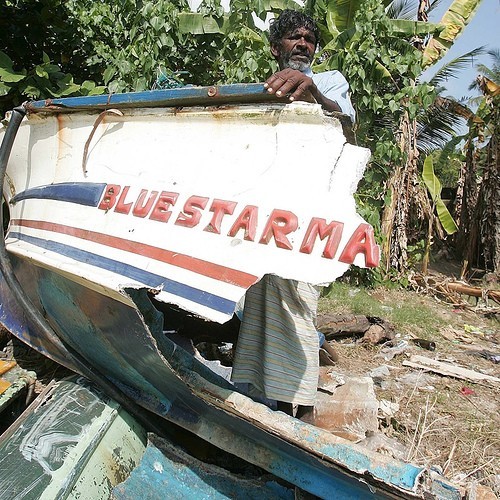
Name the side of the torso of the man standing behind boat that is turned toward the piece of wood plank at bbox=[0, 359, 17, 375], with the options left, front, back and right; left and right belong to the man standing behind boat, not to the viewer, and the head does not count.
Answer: right

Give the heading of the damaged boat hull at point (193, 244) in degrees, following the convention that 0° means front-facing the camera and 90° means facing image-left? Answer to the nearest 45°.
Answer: approximately 90°

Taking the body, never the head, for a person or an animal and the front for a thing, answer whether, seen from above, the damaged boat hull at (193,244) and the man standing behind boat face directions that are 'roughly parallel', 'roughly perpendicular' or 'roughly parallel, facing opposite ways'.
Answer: roughly perpendicular

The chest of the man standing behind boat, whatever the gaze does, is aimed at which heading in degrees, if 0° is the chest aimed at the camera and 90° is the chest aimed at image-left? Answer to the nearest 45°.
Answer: approximately 0°

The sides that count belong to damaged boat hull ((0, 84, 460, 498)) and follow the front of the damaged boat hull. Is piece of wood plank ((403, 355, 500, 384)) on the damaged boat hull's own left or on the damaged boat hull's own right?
on the damaged boat hull's own right

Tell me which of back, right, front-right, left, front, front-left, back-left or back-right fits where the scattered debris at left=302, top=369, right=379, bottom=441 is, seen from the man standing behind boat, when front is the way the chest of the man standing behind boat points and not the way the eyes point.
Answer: back-left

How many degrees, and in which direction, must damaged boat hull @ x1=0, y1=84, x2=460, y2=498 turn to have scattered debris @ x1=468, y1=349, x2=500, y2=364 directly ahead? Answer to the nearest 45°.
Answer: approximately 135° to its right
